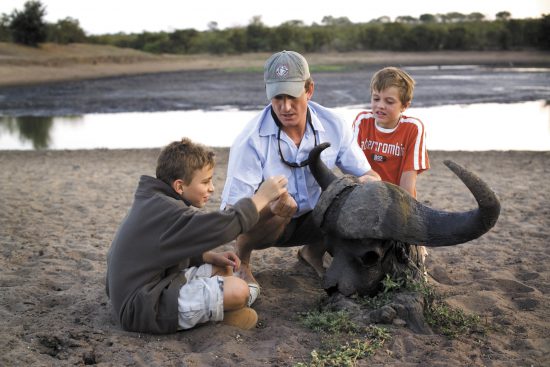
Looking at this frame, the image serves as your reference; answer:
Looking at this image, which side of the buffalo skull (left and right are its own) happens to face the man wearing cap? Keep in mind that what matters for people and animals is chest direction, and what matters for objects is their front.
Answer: right

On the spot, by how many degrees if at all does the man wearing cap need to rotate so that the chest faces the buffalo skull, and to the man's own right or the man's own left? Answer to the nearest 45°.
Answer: approximately 45° to the man's own left

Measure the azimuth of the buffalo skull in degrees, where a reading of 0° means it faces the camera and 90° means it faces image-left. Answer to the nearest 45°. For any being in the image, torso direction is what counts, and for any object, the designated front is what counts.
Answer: approximately 45°

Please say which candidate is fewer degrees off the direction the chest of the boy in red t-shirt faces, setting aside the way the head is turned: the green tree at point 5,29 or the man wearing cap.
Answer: the man wearing cap

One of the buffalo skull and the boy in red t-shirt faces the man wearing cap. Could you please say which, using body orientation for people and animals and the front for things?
the boy in red t-shirt

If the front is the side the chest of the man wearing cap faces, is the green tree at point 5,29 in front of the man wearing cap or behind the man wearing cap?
behind

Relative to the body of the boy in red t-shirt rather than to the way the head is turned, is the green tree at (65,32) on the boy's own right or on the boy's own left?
on the boy's own right

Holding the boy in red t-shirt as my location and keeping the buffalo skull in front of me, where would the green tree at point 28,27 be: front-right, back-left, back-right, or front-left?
back-right

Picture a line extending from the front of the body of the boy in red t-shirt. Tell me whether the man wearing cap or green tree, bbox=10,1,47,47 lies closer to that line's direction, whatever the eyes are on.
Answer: the man wearing cap

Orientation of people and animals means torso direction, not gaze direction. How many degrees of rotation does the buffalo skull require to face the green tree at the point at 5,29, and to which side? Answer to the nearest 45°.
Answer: approximately 90° to its right

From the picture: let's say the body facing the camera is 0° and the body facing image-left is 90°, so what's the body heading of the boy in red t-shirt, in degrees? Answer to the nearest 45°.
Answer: approximately 45°
